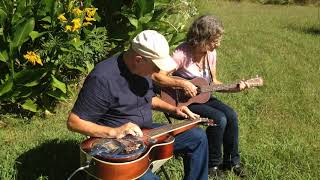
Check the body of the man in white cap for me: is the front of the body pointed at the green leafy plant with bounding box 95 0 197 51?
no

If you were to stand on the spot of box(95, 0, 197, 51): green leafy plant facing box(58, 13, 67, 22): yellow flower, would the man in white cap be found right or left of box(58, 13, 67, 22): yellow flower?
left

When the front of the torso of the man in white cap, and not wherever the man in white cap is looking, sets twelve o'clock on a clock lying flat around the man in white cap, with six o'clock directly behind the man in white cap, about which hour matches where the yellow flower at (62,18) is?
The yellow flower is roughly at 7 o'clock from the man in white cap.

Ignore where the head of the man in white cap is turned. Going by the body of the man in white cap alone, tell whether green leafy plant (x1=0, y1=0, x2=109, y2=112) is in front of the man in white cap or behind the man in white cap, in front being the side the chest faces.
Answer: behind

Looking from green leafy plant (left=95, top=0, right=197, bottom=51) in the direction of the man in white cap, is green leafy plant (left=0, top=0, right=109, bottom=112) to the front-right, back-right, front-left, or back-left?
front-right
